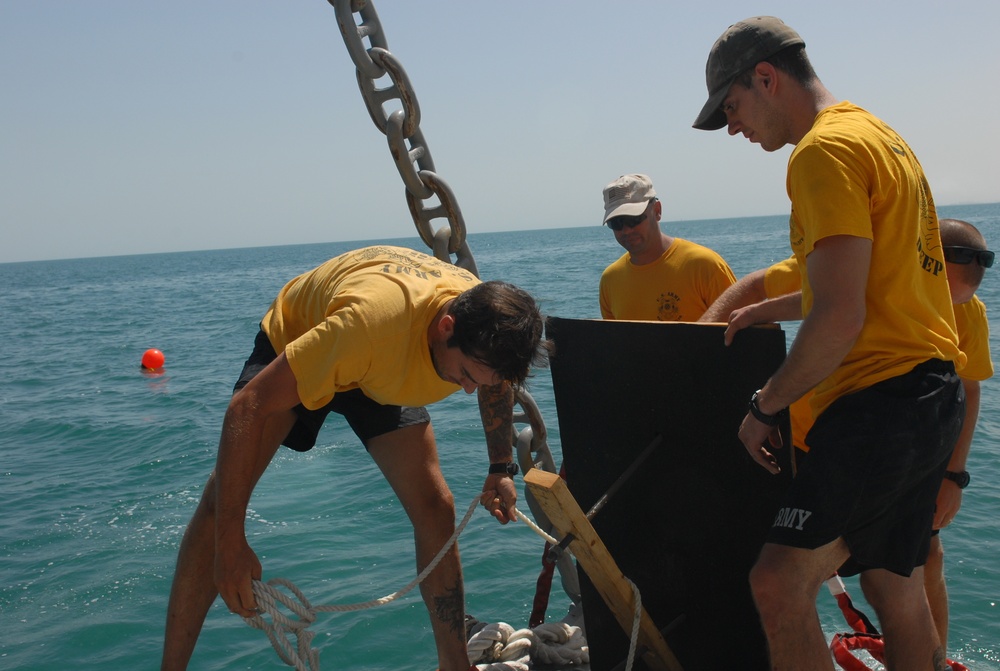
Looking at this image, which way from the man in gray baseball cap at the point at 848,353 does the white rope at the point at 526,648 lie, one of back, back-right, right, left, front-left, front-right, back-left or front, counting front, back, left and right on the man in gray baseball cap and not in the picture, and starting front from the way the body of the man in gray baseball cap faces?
front-right

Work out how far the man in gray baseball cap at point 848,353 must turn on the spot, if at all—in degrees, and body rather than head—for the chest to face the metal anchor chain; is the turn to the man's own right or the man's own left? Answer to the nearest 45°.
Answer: approximately 45° to the man's own right

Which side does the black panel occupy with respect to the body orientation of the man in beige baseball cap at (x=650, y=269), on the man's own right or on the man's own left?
on the man's own left

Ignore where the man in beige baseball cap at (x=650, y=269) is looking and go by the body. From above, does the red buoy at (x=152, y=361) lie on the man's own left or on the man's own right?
on the man's own right

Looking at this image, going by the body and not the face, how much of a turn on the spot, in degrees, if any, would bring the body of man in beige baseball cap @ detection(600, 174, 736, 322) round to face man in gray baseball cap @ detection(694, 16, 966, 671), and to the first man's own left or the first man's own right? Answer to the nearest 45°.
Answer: approximately 45° to the first man's own left

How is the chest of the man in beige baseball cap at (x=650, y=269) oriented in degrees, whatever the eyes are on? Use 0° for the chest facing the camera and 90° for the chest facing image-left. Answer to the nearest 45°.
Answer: approximately 45°

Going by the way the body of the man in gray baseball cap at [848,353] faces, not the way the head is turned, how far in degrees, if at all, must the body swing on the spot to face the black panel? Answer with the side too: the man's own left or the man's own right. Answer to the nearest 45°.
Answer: approximately 45° to the man's own right

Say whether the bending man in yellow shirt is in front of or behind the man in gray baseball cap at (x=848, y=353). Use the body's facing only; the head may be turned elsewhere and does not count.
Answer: in front

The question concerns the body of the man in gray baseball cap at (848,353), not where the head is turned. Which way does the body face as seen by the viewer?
to the viewer's left

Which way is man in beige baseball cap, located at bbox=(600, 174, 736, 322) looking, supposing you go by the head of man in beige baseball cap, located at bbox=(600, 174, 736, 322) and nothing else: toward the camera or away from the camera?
toward the camera

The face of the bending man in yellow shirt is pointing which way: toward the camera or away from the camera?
toward the camera

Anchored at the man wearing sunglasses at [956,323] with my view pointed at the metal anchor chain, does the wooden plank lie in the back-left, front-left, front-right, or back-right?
front-left

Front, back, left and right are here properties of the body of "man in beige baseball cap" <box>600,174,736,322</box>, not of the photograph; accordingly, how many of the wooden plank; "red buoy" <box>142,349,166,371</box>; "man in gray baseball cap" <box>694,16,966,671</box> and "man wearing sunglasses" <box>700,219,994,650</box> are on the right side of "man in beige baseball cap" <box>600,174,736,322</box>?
1

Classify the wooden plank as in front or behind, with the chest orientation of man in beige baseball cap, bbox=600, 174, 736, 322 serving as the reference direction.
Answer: in front
